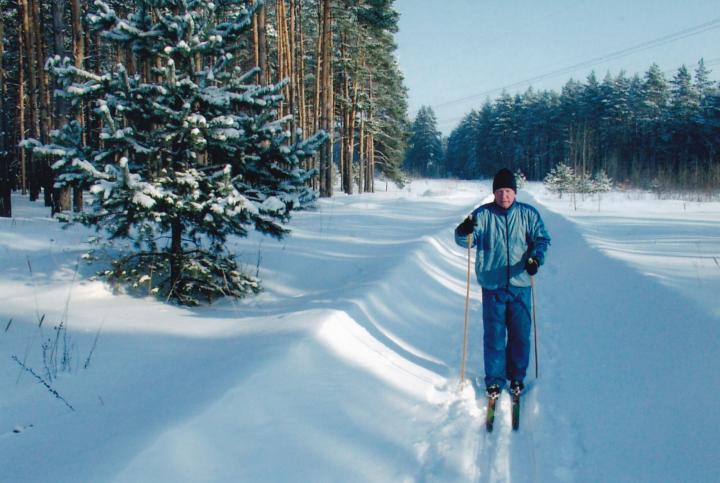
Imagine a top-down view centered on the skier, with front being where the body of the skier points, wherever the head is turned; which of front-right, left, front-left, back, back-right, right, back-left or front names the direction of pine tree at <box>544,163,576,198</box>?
back

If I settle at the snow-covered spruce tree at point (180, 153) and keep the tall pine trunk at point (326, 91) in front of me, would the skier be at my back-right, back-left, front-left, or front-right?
back-right

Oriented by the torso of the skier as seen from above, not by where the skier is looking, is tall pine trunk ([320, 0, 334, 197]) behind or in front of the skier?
behind

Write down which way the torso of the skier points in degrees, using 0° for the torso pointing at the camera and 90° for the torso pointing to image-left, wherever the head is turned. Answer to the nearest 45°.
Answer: approximately 0°

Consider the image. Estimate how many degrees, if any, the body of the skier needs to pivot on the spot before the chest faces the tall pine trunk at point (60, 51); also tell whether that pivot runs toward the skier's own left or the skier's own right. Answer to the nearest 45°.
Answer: approximately 135° to the skier's own right
